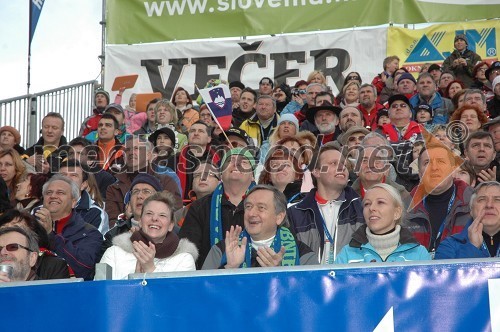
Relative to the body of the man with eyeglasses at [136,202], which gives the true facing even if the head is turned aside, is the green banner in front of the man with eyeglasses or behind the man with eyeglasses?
behind

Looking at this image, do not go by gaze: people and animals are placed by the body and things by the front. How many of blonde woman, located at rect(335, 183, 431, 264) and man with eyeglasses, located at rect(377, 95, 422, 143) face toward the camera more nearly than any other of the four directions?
2

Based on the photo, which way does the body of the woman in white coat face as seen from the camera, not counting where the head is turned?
toward the camera

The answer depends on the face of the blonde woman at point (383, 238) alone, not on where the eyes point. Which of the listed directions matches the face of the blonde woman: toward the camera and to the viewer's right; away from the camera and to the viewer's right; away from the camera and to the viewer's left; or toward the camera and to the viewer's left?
toward the camera and to the viewer's left

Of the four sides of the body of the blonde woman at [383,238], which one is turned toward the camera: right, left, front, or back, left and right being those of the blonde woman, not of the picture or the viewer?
front

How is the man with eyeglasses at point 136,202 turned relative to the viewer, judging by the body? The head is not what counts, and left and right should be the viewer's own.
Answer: facing the viewer and to the left of the viewer
